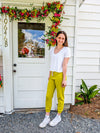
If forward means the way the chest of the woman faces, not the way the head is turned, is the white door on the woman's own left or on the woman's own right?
on the woman's own right

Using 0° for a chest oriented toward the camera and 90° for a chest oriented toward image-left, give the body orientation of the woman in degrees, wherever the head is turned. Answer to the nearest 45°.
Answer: approximately 45°
